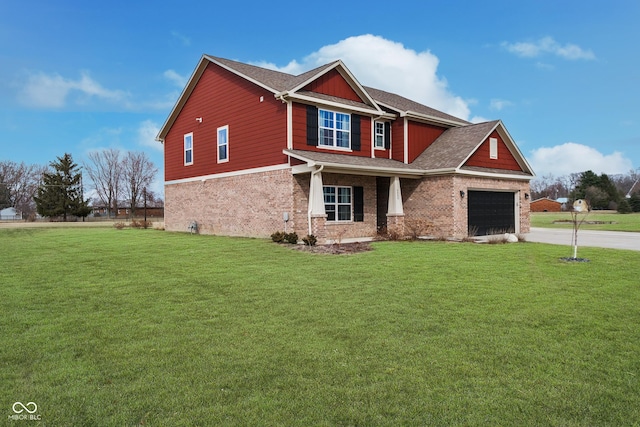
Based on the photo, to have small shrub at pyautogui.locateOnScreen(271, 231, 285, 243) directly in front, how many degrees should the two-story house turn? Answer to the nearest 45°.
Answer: approximately 90° to its right

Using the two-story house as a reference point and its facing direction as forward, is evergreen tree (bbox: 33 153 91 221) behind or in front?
behind

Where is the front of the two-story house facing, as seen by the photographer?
facing the viewer and to the right of the viewer

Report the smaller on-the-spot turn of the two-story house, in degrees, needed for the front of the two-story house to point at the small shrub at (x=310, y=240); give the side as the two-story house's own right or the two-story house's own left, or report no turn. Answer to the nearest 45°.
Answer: approximately 45° to the two-story house's own right

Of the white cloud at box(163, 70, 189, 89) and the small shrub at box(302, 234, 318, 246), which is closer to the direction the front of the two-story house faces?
the small shrub

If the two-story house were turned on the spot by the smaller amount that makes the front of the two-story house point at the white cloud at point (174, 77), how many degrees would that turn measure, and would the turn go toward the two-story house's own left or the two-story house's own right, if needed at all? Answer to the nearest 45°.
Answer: approximately 180°

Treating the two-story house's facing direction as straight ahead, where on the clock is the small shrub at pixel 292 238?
The small shrub is roughly at 2 o'clock from the two-story house.

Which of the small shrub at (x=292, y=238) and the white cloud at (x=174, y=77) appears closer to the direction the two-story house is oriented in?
the small shrub

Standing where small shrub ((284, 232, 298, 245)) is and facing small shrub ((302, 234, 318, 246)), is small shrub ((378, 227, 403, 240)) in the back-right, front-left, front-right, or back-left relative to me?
front-left
